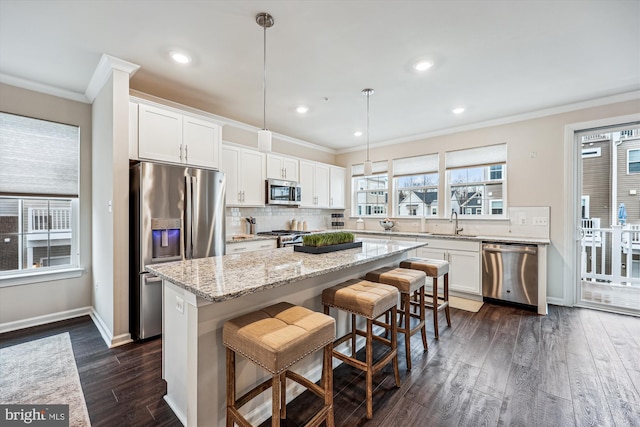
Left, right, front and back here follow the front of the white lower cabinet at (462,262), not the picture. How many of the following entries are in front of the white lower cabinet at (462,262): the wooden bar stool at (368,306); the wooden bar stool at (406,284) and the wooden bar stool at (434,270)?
3

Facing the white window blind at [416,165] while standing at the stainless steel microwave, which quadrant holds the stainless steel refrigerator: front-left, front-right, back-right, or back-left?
back-right

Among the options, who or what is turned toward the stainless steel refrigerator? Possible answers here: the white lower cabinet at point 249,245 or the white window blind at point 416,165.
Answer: the white window blind

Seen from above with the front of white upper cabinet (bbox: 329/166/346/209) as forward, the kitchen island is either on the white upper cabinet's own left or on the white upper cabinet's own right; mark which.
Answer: on the white upper cabinet's own right

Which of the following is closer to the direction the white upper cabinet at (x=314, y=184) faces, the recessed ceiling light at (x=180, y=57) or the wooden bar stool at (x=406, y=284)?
the wooden bar stool

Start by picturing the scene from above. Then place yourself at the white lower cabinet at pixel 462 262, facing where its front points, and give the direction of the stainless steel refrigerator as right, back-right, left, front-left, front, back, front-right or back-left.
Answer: front-right

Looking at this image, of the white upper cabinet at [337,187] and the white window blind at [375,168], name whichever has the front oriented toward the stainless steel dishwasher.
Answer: the white upper cabinet

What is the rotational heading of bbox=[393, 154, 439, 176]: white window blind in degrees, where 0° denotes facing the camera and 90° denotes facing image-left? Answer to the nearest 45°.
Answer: approximately 45°

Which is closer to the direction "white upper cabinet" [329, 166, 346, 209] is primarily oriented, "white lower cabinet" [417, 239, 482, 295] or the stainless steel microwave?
the white lower cabinet

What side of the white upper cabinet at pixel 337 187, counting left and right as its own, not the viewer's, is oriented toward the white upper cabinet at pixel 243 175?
right

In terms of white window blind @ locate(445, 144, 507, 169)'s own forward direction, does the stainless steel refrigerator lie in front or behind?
in front

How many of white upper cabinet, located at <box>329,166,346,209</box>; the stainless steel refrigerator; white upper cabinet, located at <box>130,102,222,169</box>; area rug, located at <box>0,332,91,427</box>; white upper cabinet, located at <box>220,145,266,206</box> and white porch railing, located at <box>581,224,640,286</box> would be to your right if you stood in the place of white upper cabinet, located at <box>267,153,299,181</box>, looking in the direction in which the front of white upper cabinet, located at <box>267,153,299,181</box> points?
4

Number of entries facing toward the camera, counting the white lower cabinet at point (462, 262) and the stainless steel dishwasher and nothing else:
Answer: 2

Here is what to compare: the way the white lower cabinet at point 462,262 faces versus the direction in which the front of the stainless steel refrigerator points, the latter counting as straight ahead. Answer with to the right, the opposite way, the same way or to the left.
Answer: to the right
